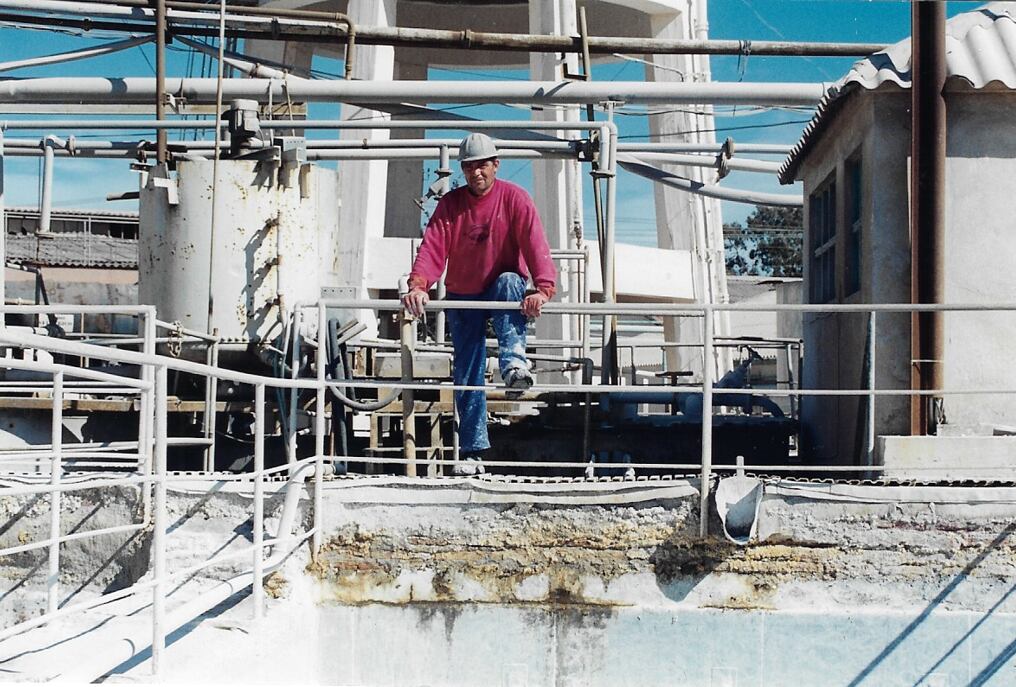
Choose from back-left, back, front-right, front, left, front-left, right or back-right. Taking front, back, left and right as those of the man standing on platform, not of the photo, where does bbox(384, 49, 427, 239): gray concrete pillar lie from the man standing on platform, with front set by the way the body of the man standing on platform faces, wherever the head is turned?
back

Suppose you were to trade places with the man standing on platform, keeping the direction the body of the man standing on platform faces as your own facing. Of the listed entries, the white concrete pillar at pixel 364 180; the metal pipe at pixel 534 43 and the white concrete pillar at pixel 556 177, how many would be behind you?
3

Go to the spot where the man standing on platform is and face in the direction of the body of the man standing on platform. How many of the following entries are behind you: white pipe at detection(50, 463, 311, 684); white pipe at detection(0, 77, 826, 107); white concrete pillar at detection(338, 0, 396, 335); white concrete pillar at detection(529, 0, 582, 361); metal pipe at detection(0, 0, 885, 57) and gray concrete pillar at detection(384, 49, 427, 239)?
5

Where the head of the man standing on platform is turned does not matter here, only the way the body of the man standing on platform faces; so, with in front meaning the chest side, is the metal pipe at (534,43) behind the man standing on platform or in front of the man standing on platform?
behind

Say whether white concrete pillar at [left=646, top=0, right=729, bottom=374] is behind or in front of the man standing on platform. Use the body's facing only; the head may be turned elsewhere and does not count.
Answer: behind

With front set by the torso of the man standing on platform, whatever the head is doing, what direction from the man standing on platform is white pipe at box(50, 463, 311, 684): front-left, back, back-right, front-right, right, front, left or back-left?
front-right

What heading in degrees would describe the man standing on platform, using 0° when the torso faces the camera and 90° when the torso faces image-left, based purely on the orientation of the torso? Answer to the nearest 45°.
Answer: approximately 0°

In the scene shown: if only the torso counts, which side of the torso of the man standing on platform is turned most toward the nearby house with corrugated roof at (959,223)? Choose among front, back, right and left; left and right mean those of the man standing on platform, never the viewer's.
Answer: left

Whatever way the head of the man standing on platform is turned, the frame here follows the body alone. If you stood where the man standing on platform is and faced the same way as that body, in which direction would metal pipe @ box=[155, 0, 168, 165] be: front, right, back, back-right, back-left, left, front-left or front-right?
back-right

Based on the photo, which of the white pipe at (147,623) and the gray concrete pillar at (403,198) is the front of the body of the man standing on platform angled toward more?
the white pipe

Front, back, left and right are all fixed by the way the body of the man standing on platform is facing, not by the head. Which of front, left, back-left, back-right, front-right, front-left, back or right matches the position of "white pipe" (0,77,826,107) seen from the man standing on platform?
back

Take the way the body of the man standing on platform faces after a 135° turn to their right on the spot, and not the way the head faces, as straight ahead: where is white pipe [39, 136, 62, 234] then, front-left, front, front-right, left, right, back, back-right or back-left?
front

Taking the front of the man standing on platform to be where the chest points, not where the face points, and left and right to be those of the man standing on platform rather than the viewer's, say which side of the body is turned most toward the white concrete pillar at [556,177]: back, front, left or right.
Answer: back

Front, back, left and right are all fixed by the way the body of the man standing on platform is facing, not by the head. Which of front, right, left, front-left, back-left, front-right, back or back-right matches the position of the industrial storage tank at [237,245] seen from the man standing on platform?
back-right

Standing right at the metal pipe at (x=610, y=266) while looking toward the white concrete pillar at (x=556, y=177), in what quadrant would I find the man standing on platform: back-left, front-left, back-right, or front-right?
back-left
